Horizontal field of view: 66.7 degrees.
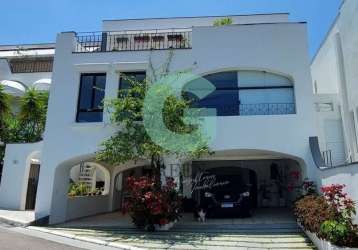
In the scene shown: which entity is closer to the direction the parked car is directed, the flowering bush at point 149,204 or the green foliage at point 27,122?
the flowering bush

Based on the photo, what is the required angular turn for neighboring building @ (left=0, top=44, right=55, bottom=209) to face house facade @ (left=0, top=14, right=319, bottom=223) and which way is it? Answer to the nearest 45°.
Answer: approximately 45° to its left

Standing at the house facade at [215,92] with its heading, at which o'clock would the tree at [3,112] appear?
The tree is roughly at 4 o'clock from the house facade.

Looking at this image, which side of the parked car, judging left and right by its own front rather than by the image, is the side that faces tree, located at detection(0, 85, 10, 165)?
right

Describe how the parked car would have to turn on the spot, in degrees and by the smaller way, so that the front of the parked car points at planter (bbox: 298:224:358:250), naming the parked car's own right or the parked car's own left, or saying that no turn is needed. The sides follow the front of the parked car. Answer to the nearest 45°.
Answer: approximately 45° to the parked car's own left

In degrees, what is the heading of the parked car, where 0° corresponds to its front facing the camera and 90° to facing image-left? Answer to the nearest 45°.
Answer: approximately 0°

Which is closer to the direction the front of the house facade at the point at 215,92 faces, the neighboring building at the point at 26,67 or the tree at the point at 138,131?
the tree

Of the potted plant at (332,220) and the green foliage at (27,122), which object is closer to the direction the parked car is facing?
the potted plant

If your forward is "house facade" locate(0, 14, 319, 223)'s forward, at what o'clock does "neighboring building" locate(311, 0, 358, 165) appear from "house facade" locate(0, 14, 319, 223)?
The neighboring building is roughly at 9 o'clock from the house facade.
